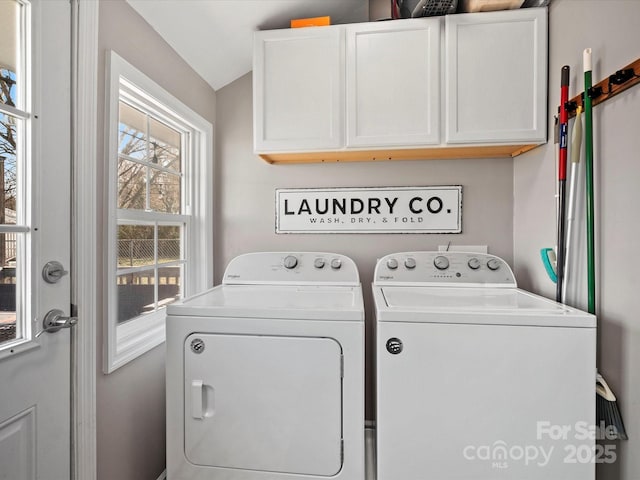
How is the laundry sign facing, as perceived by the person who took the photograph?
facing the viewer

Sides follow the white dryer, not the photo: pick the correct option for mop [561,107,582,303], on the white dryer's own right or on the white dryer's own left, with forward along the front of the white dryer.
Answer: on the white dryer's own left

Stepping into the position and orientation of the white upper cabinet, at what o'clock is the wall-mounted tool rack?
The wall-mounted tool rack is roughly at 10 o'clock from the white upper cabinet.

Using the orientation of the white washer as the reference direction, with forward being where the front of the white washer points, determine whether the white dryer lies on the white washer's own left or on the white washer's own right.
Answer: on the white washer's own right

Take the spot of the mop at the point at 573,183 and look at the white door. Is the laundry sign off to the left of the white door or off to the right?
right

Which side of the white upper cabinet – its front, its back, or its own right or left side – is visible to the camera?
front

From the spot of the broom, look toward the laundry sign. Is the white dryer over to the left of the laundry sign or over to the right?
left
